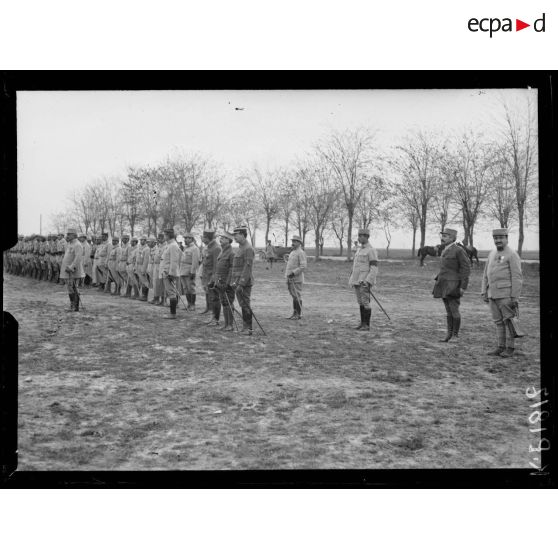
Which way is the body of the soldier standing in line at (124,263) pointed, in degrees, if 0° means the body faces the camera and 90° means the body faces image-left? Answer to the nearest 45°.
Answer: approximately 45°

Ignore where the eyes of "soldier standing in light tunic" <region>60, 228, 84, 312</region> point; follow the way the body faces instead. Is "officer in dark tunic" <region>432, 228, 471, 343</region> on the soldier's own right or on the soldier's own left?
on the soldier's own left

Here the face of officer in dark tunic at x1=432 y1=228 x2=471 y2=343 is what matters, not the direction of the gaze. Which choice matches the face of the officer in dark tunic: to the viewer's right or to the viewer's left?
to the viewer's left

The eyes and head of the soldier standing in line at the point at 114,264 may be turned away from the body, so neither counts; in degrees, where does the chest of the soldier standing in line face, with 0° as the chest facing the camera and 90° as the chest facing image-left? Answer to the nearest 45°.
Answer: approximately 45°
